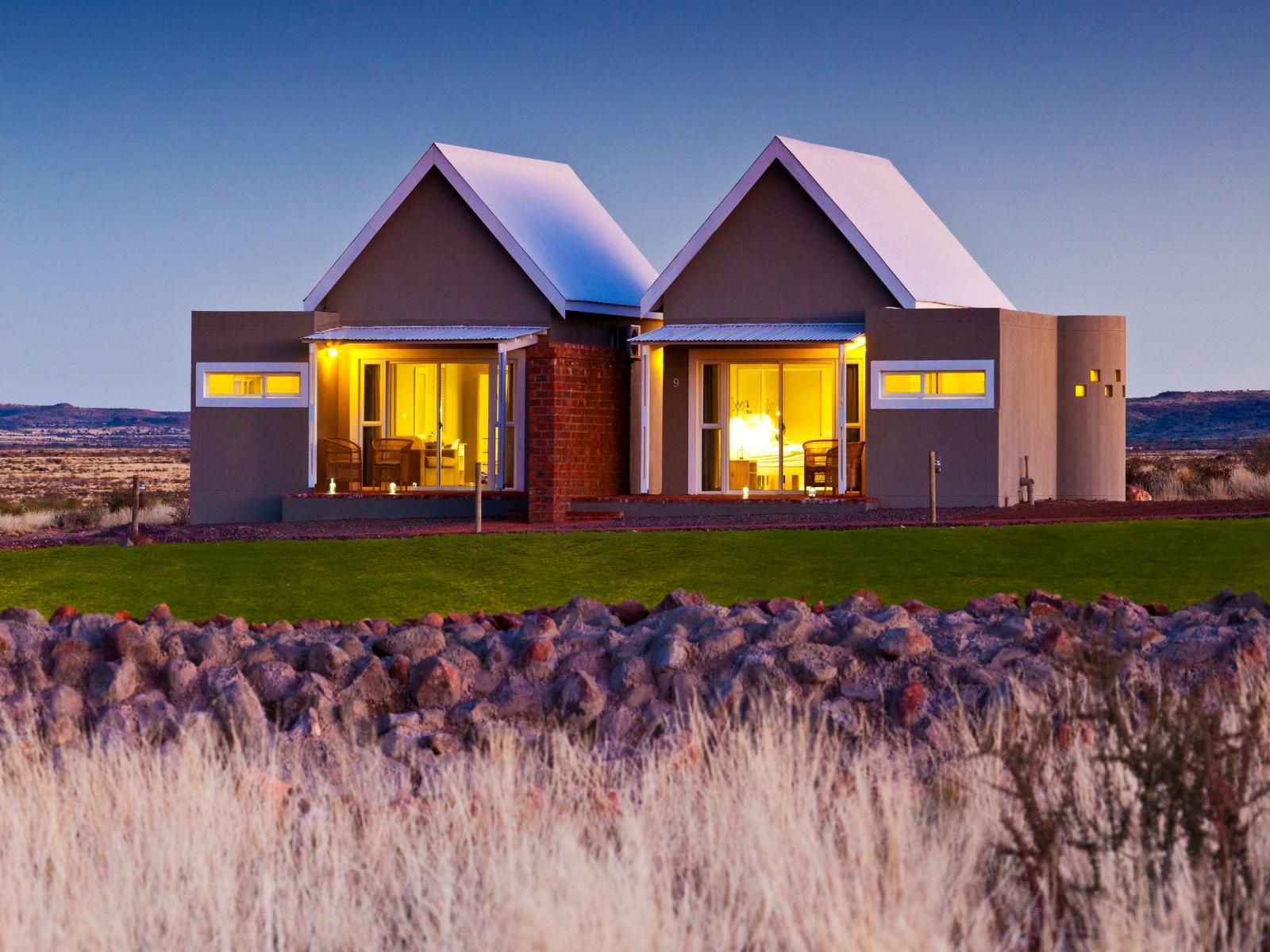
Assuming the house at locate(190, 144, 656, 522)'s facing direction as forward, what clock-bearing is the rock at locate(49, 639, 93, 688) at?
The rock is roughly at 12 o'clock from the house.

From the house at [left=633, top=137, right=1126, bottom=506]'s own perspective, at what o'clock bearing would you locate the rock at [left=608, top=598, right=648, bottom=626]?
The rock is roughly at 12 o'clock from the house.

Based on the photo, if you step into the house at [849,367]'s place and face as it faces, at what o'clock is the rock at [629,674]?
The rock is roughly at 12 o'clock from the house.

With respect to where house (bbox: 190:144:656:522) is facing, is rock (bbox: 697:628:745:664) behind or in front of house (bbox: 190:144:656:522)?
in front

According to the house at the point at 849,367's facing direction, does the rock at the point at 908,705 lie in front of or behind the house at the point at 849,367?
in front

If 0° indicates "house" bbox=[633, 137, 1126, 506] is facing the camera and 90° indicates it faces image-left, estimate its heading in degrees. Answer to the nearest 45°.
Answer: approximately 0°

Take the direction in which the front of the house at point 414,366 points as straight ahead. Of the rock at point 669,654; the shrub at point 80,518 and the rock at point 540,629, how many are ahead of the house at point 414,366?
2

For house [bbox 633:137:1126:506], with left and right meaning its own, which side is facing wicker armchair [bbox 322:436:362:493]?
right

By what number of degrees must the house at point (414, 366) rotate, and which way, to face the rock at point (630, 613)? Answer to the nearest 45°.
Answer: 0° — it already faces it

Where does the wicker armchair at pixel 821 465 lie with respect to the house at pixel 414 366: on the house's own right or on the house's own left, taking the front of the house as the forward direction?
on the house's own left

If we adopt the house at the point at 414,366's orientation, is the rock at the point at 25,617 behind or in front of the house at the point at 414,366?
in front
